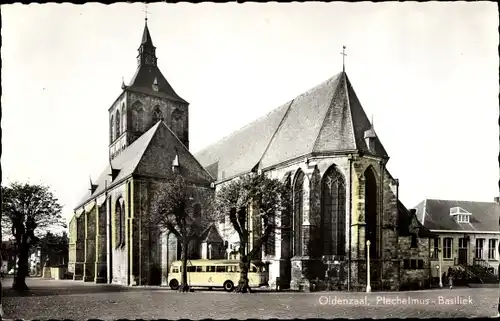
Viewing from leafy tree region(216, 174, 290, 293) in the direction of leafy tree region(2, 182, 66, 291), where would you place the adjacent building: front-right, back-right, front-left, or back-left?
back-right

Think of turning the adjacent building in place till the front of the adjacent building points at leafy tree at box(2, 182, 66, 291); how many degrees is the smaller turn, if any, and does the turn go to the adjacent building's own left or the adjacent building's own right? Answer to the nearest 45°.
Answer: approximately 45° to the adjacent building's own right

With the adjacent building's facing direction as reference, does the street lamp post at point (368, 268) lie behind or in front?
in front

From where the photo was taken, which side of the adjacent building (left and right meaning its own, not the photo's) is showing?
front

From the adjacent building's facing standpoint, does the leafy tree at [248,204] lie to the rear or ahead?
ahead

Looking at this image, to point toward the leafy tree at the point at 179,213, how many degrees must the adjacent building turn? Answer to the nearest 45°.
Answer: approximately 45° to its right
